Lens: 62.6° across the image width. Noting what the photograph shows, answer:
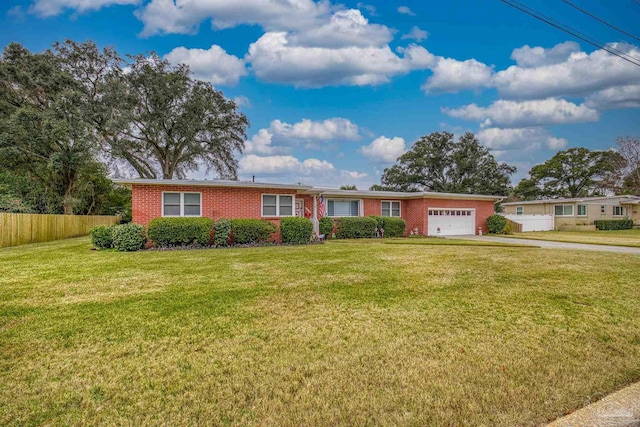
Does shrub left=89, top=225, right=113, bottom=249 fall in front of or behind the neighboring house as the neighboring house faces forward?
in front

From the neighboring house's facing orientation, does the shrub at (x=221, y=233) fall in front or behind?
in front

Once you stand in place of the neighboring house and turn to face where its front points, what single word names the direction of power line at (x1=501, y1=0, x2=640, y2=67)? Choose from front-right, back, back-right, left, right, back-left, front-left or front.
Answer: front

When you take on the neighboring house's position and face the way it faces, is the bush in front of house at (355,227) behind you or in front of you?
in front

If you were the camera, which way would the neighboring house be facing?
facing the viewer
